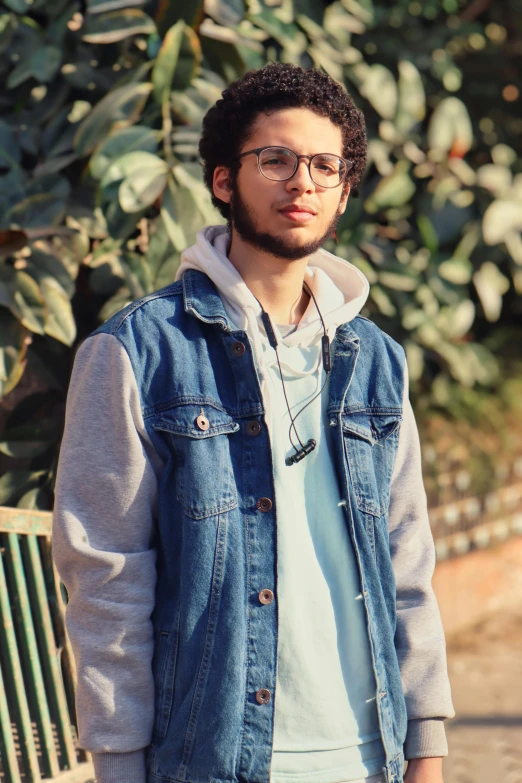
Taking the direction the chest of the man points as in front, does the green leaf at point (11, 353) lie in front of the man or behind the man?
behind

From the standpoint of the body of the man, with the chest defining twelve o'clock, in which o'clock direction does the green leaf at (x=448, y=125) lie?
The green leaf is roughly at 8 o'clock from the man.

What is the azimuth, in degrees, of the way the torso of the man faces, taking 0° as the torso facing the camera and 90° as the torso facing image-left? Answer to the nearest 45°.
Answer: approximately 315°

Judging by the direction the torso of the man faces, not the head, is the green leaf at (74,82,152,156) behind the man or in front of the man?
behind

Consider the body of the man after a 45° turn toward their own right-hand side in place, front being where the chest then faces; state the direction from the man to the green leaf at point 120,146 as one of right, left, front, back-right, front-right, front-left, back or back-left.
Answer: back
